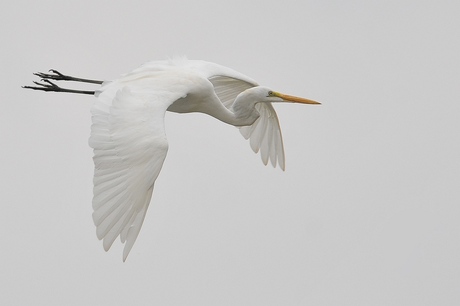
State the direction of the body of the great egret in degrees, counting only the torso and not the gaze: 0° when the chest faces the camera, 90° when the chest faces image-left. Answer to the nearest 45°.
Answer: approximately 270°
